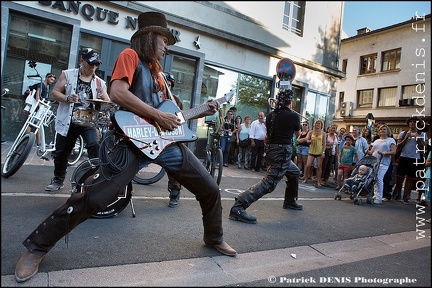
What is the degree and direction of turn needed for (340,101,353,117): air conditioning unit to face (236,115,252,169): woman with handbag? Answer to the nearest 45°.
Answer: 0° — it already faces them

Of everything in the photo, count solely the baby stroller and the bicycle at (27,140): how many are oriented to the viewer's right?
0

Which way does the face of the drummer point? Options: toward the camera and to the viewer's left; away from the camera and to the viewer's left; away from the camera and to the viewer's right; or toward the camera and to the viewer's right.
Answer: toward the camera and to the viewer's right

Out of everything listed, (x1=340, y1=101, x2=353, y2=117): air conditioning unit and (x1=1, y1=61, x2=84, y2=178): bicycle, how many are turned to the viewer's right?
0

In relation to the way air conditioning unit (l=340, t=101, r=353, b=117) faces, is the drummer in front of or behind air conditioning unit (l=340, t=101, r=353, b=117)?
in front

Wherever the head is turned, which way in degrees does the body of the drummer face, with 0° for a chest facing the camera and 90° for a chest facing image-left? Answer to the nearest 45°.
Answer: approximately 315°

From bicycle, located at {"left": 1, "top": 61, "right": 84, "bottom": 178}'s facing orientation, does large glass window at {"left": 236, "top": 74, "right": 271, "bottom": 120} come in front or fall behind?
behind

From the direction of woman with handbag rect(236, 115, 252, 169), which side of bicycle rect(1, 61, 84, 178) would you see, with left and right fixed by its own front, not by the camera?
back

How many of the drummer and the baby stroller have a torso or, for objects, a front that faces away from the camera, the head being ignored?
0

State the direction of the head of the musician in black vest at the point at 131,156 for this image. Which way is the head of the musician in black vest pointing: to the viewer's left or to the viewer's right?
to the viewer's right

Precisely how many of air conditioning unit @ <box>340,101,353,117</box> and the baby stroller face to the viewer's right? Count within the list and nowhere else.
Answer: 0
